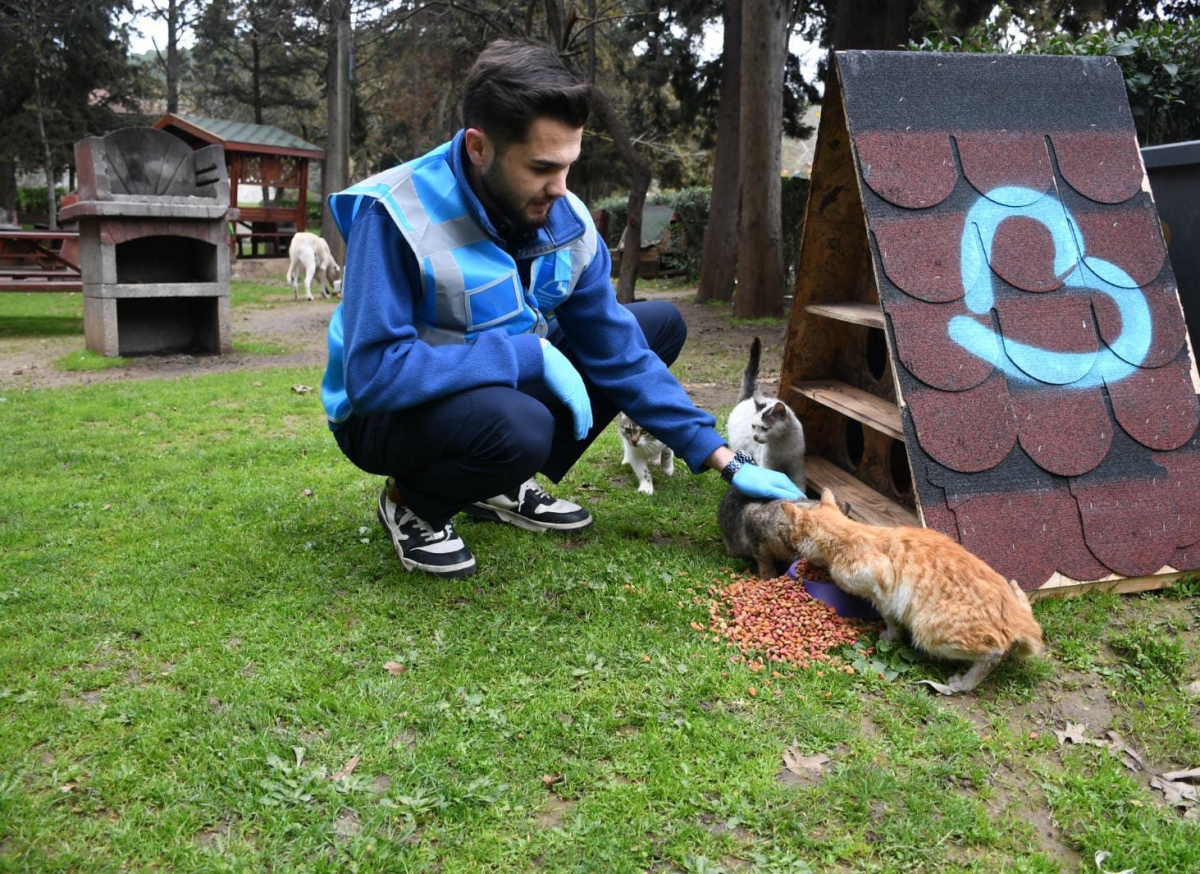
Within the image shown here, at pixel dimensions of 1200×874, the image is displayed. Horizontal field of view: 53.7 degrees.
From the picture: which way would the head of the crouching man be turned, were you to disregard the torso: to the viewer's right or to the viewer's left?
to the viewer's right

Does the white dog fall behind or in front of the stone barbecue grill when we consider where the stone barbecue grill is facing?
behind

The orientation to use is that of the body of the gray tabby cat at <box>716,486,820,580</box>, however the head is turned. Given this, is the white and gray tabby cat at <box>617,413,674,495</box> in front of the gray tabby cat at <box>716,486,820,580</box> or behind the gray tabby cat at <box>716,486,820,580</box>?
behind

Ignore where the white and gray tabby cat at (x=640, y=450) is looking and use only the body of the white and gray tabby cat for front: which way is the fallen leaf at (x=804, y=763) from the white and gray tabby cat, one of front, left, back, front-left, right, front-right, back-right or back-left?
front-left

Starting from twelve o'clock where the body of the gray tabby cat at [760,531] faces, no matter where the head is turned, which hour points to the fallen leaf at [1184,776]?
The fallen leaf is roughly at 2 o'clock from the gray tabby cat.

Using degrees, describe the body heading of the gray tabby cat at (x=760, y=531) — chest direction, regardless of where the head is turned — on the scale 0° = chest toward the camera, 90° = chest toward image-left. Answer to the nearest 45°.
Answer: approximately 315°

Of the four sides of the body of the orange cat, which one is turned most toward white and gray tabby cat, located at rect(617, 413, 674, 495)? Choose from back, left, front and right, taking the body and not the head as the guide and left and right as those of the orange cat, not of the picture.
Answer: front

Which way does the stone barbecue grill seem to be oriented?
toward the camera

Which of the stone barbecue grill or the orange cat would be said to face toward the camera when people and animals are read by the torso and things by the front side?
the stone barbecue grill

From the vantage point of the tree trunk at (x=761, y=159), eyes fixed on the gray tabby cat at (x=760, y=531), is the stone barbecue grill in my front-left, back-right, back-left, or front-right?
front-right

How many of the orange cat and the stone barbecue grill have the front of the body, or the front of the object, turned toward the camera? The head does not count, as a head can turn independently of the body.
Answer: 1

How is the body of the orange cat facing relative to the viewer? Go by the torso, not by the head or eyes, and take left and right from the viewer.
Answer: facing away from the viewer and to the left of the viewer

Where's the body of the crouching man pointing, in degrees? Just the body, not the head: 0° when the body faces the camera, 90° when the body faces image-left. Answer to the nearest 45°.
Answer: approximately 315°

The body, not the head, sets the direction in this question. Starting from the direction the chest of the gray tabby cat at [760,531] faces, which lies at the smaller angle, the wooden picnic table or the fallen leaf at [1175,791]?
the fallen leaf

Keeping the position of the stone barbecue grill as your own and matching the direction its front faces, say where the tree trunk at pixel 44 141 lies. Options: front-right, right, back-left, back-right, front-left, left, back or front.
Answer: back

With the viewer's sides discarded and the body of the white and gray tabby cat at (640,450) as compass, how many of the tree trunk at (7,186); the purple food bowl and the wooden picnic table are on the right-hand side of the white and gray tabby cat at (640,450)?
2

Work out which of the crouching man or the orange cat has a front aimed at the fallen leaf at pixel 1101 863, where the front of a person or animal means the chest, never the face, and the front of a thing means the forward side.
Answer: the crouching man

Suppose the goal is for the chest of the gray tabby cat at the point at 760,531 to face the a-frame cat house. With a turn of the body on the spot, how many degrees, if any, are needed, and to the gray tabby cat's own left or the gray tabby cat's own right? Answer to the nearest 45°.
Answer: approximately 45° to the gray tabby cat's own left

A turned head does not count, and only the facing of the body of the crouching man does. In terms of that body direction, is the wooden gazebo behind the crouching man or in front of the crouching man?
behind
